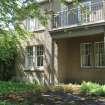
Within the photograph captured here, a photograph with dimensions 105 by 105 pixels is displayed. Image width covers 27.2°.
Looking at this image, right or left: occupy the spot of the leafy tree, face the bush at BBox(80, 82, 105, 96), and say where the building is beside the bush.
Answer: left

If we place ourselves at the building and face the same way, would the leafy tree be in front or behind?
in front

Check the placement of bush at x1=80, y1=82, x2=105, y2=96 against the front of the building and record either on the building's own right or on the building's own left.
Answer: on the building's own left

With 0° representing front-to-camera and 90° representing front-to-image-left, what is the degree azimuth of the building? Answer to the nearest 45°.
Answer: approximately 45°
